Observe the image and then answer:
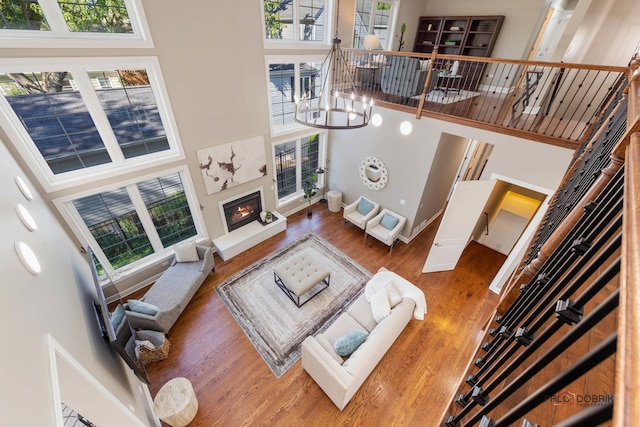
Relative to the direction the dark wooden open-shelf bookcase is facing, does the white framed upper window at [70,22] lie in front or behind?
in front

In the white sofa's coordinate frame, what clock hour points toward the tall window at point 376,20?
The tall window is roughly at 1 o'clock from the white sofa.

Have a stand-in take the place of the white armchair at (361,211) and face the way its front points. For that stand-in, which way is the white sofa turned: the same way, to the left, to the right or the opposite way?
to the right

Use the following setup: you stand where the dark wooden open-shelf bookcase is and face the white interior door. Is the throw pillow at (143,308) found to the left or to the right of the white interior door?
right

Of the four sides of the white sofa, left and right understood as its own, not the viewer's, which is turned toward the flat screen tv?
left

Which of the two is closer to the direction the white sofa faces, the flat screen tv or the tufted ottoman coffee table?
the tufted ottoman coffee table

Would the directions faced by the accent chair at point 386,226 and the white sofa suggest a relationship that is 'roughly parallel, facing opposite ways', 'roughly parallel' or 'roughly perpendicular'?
roughly perpendicular

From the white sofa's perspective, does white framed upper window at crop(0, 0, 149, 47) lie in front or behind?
in front

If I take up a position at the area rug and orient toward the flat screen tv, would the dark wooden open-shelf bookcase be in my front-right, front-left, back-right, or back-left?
back-right
